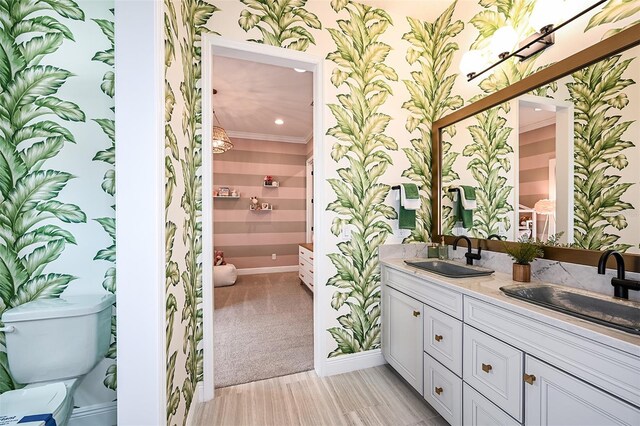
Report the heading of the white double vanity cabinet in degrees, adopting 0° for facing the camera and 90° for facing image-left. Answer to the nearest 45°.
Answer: approximately 45°

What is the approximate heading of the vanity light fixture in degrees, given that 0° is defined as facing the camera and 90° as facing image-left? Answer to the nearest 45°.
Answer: approximately 45°

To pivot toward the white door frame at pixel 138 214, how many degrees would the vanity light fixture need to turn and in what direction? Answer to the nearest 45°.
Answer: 0° — it already faces it

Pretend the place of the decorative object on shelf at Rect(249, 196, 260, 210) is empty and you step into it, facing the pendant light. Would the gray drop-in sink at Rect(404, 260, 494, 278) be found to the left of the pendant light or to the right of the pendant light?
left
